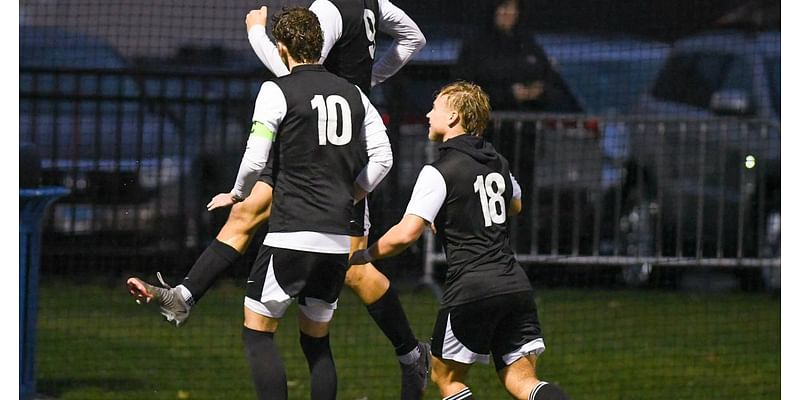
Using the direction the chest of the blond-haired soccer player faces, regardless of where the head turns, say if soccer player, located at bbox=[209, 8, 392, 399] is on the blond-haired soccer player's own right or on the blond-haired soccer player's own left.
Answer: on the blond-haired soccer player's own left

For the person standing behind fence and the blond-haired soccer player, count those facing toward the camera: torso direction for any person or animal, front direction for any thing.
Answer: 1

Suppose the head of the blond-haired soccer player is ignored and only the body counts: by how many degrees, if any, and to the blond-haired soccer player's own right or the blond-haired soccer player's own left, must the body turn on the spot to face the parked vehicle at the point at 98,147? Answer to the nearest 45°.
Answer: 0° — they already face it

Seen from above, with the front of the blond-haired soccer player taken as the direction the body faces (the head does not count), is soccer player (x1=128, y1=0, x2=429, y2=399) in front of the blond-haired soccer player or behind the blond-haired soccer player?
in front

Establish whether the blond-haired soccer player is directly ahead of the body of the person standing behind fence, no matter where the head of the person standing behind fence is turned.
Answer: yes

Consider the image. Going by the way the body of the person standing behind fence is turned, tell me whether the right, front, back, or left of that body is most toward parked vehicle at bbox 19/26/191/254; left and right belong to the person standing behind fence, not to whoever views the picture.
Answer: right

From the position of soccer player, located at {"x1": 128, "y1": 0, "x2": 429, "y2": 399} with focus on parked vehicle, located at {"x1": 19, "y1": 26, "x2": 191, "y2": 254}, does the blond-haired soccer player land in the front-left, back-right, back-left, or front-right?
back-right

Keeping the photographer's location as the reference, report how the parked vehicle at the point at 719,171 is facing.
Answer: facing the viewer and to the left of the viewer

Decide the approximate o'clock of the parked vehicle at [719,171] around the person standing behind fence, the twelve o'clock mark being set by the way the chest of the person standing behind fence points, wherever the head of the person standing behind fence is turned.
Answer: The parked vehicle is roughly at 9 o'clock from the person standing behind fence.

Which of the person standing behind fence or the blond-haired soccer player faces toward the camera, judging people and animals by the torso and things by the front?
the person standing behind fence

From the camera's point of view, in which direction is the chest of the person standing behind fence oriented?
toward the camera

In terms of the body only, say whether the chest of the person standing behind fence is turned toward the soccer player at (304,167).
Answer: yes

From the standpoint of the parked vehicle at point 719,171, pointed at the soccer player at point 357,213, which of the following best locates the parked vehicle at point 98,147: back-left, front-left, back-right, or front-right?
front-right

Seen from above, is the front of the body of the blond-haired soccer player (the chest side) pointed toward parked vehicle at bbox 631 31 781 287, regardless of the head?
no

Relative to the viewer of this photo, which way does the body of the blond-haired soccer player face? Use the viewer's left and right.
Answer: facing away from the viewer and to the left of the viewer

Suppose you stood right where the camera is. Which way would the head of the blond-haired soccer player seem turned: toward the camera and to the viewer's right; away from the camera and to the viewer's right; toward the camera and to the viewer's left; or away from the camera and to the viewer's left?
away from the camera and to the viewer's left

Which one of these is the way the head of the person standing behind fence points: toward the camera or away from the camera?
toward the camera
